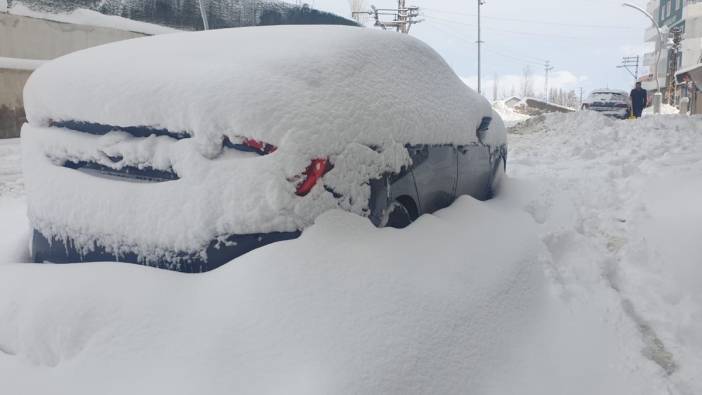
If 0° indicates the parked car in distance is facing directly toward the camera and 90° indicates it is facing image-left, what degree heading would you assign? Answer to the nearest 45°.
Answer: approximately 180°

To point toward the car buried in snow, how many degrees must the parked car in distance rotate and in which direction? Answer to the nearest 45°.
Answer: approximately 180°

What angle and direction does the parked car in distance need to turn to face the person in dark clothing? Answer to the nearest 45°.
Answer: approximately 90° to its right

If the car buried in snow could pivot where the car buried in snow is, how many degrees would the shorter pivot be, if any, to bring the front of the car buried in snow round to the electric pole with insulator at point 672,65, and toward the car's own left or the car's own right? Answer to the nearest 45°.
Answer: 0° — it already faces it

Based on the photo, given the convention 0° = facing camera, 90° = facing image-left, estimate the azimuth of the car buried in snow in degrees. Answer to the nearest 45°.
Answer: approximately 225°
